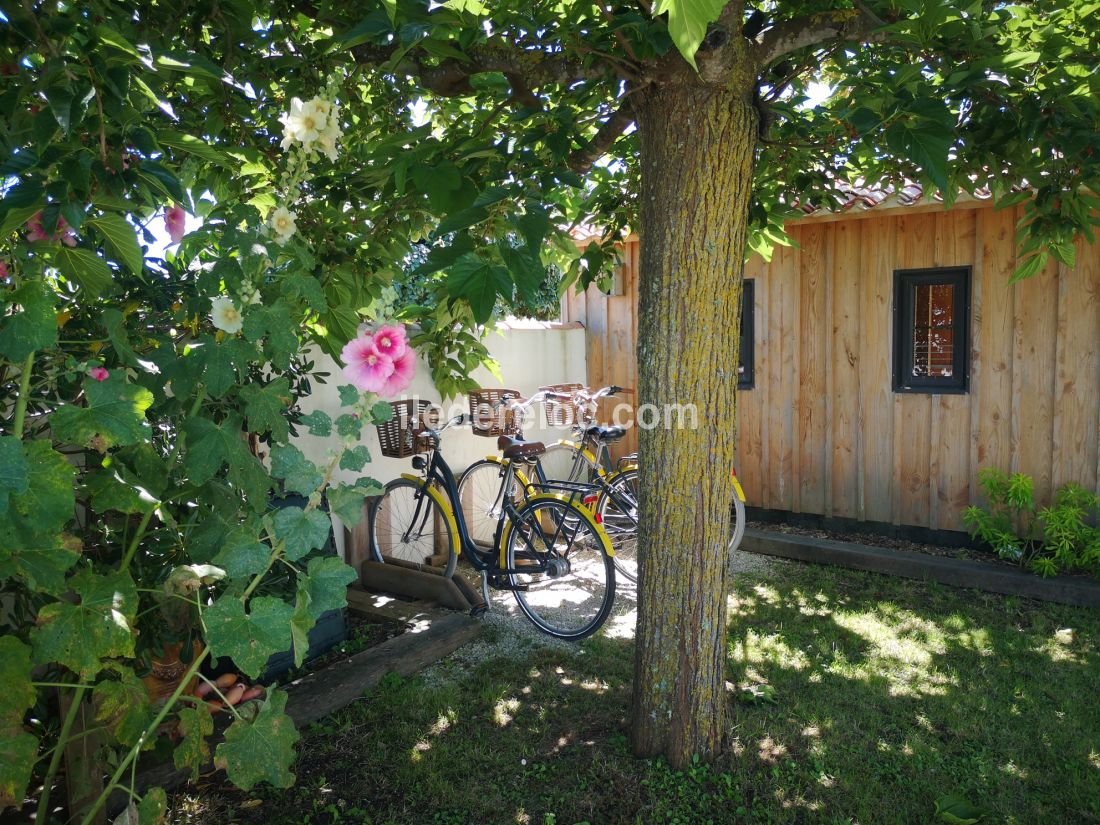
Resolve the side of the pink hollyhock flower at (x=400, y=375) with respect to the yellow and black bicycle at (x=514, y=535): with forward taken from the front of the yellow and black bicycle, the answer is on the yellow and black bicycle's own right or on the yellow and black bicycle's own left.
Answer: on the yellow and black bicycle's own left

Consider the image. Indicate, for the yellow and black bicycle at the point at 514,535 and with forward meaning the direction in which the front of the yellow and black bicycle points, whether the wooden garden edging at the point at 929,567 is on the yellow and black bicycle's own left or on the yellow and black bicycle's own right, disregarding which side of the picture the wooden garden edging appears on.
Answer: on the yellow and black bicycle's own right

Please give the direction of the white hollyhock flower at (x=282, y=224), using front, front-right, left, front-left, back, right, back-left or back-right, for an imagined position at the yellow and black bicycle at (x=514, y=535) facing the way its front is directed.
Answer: back-left

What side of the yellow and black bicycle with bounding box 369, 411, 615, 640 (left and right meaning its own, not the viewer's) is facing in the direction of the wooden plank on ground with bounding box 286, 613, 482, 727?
left

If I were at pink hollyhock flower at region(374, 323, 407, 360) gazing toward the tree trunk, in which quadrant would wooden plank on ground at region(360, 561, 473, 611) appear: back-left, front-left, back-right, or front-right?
front-left

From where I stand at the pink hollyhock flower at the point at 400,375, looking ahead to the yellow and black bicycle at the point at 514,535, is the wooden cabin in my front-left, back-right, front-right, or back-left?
front-right

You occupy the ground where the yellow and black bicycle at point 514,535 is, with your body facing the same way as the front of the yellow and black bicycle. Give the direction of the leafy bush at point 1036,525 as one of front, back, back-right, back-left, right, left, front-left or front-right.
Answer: back-right

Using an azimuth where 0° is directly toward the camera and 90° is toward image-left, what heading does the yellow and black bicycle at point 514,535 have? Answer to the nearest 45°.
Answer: approximately 135°

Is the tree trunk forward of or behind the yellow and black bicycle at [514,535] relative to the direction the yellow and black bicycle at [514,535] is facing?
behind
